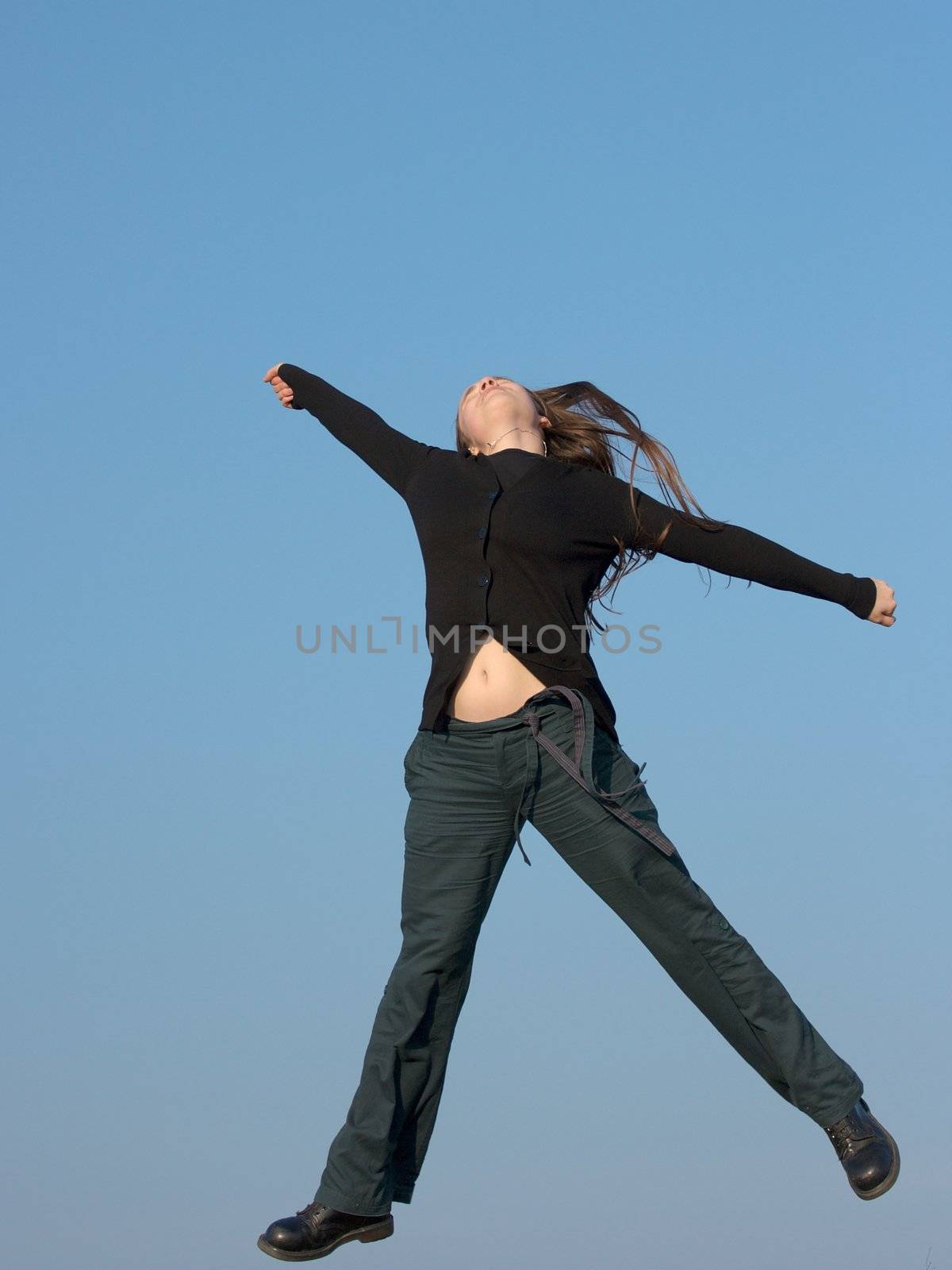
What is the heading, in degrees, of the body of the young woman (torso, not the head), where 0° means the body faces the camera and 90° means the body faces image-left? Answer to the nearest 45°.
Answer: approximately 0°
